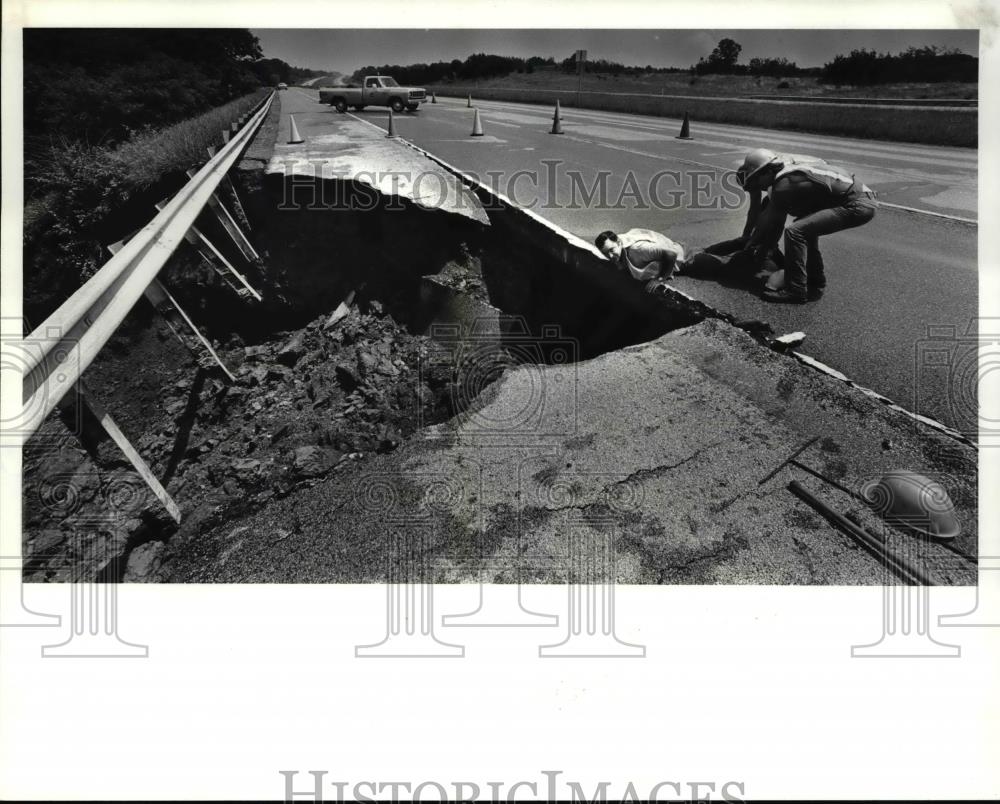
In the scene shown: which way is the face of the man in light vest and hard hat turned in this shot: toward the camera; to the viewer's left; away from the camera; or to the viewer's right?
to the viewer's left

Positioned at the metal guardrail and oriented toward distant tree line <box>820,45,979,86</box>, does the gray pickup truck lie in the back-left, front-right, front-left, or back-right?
front-left

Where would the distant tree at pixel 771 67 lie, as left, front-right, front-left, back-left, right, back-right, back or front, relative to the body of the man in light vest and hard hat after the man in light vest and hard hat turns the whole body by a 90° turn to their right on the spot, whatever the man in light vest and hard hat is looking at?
front

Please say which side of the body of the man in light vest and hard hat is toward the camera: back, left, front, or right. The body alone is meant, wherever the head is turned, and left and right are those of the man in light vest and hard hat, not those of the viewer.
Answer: left

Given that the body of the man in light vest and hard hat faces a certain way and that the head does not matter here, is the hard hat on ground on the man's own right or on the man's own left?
on the man's own left
